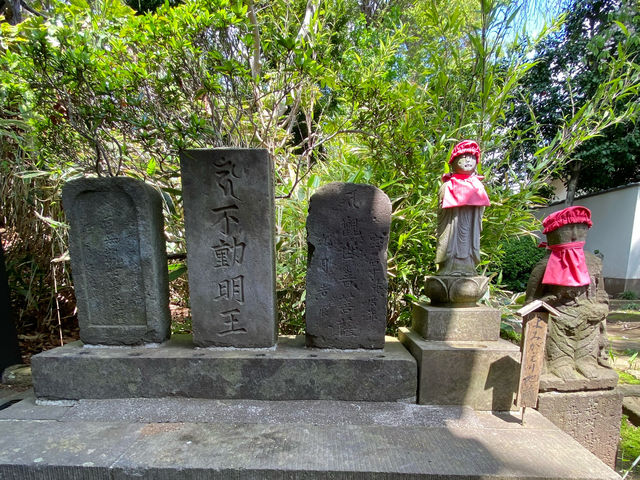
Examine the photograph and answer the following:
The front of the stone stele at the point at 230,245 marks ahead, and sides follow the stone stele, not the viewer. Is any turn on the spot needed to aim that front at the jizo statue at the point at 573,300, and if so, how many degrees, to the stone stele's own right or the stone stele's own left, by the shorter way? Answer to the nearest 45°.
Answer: approximately 90° to the stone stele's own left

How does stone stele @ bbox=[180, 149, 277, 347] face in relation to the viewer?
toward the camera

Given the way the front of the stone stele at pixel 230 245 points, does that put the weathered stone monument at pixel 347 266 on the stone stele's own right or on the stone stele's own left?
on the stone stele's own left

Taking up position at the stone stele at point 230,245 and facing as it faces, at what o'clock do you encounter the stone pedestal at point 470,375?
The stone pedestal is roughly at 10 o'clock from the stone stele.

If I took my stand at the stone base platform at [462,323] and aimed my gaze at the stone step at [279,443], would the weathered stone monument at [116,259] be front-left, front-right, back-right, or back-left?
front-right

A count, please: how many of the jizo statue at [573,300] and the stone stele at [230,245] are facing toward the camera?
2

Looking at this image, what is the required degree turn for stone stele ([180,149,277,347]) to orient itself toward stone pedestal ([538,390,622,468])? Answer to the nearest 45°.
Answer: approximately 90° to its left

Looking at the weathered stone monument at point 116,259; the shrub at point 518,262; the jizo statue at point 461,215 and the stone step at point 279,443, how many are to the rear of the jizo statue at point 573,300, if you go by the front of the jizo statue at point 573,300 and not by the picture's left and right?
1

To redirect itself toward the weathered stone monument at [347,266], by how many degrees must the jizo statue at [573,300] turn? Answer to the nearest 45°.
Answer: approximately 45° to its right

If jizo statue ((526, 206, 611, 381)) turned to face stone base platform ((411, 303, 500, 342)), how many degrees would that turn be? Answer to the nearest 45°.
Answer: approximately 45° to its right

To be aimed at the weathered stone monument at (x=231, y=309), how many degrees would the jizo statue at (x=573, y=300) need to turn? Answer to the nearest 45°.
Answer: approximately 45° to its right

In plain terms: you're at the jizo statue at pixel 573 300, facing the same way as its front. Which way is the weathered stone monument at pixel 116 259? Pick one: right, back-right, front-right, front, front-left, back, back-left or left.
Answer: front-right

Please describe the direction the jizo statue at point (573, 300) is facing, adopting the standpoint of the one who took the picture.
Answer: facing the viewer
